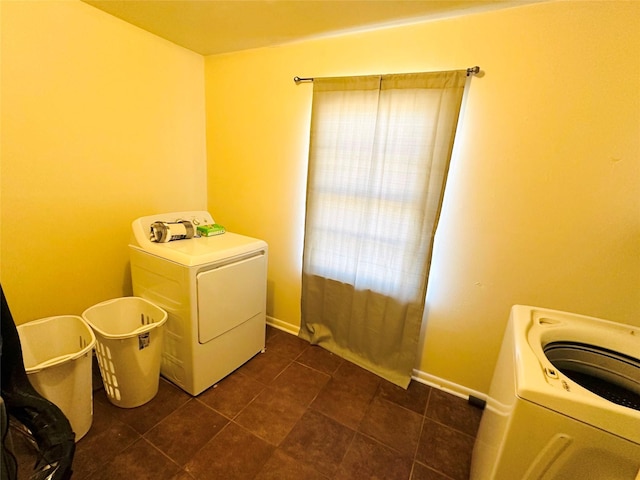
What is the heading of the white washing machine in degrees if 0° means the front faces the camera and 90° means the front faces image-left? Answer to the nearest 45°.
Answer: approximately 90°

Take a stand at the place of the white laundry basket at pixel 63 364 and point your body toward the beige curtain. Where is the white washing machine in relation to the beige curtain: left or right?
right

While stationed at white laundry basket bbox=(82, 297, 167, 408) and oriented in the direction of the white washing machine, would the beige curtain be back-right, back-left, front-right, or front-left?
front-left

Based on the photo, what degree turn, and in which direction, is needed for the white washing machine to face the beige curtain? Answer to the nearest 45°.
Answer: approximately 45° to its right
